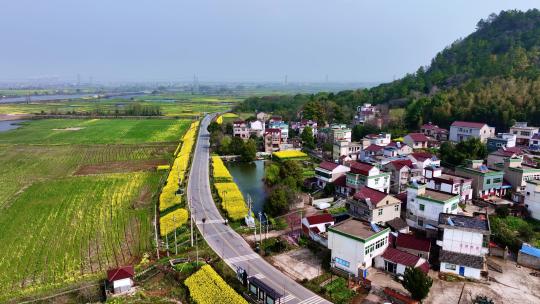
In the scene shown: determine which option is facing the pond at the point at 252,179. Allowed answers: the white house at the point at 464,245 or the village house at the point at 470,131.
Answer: the village house

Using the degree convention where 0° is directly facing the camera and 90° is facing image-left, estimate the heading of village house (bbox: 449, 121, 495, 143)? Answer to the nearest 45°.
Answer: approximately 45°

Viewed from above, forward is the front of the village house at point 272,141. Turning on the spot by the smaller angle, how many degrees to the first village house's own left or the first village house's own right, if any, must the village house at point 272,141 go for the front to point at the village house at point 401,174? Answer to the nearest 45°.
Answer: approximately 45° to the first village house's own left

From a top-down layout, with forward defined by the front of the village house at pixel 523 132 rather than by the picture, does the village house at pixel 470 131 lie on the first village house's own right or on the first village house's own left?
on the first village house's own right

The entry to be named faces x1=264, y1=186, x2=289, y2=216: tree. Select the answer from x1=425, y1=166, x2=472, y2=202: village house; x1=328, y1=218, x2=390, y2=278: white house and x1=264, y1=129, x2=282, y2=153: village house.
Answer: x1=264, y1=129, x2=282, y2=153: village house

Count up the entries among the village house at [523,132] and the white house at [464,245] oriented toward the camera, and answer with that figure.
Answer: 2

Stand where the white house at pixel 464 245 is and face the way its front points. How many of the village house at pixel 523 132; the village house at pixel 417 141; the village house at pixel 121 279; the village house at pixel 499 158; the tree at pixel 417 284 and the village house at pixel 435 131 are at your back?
4

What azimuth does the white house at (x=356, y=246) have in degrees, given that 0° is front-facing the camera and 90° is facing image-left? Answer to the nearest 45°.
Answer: approximately 315°

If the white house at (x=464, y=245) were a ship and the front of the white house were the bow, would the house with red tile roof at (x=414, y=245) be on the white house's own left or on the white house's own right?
on the white house's own right
